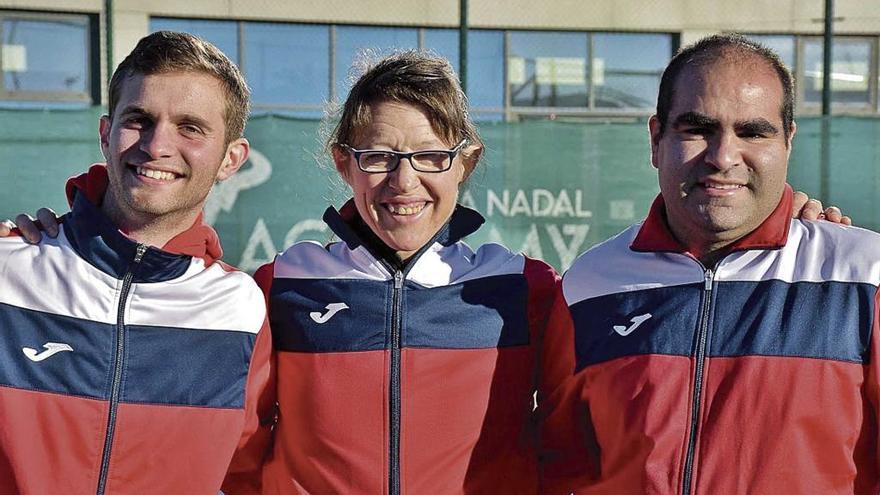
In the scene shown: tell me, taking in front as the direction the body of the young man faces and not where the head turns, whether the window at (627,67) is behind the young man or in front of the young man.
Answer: behind

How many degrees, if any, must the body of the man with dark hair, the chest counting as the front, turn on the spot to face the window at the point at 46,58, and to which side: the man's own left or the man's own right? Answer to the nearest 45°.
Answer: approximately 135° to the man's own right

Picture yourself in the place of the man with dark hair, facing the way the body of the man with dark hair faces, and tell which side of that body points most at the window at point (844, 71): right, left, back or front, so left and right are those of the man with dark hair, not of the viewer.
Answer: back

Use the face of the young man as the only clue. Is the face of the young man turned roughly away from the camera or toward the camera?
toward the camera

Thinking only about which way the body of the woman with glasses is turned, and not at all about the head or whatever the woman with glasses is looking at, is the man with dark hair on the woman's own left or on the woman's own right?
on the woman's own left

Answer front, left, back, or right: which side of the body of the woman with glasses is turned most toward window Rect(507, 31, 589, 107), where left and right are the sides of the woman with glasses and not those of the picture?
back

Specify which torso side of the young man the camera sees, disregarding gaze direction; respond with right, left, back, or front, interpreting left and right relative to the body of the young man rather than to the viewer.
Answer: front

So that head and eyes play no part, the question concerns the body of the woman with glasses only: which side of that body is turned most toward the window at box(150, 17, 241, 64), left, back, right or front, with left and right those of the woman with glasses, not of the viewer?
back

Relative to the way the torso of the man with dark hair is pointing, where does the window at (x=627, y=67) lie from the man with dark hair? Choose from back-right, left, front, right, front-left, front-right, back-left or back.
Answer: back

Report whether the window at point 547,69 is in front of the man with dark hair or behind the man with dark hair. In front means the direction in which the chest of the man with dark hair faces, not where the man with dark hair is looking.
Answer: behind

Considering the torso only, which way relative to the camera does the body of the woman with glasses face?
toward the camera

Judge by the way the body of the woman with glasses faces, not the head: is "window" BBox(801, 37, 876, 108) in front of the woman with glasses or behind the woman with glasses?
behind

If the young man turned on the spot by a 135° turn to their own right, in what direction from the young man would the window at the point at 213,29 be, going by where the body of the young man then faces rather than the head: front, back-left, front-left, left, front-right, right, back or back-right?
front-right

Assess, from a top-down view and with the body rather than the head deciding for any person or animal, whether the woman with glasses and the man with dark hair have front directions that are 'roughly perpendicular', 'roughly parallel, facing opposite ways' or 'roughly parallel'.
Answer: roughly parallel

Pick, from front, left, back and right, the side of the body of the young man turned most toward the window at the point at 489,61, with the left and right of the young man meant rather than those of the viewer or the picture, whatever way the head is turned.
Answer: back

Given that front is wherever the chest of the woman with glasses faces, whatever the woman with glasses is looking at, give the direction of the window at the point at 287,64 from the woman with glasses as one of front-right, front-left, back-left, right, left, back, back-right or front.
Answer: back

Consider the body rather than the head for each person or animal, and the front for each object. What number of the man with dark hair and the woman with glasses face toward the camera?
2

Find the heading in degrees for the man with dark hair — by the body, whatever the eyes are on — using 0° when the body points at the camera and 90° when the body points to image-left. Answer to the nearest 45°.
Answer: approximately 0°
